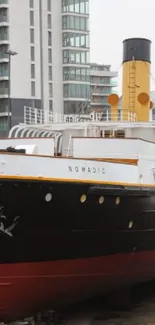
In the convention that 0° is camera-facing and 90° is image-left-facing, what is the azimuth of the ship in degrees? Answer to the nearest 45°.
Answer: approximately 45°
